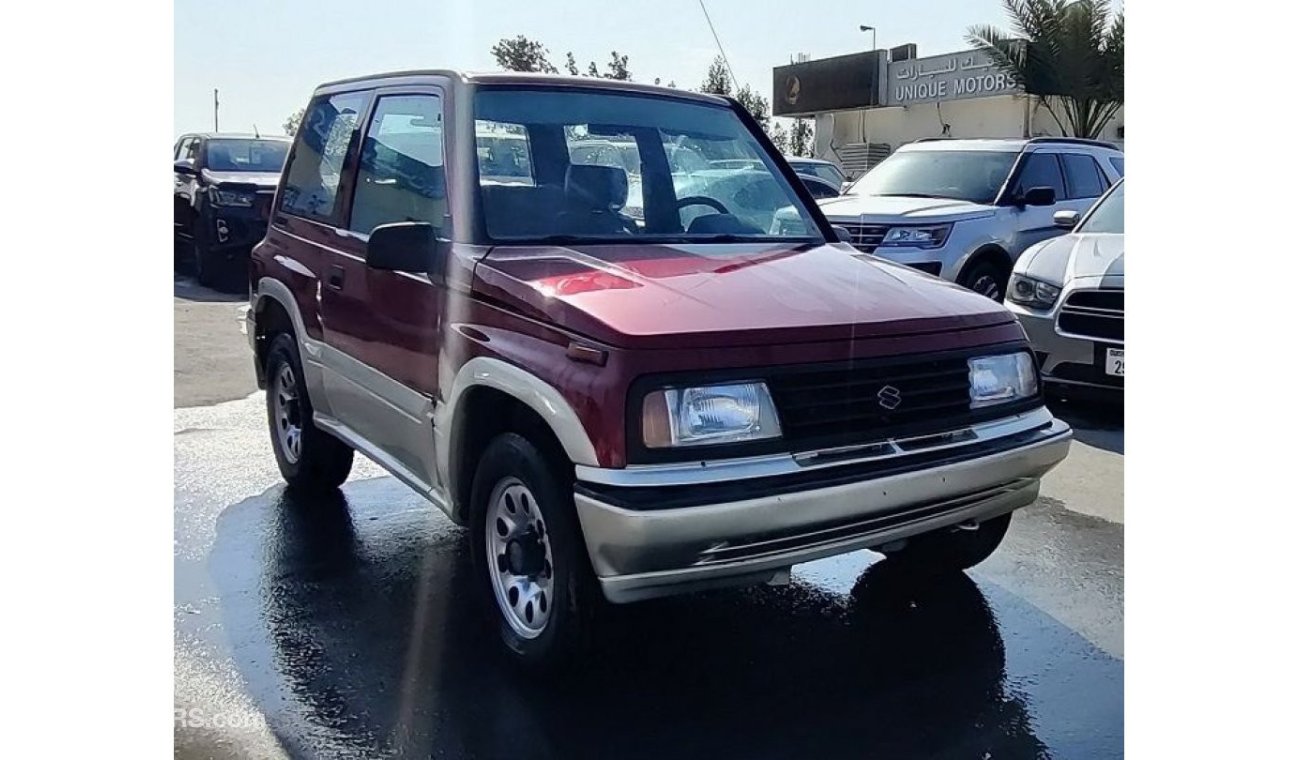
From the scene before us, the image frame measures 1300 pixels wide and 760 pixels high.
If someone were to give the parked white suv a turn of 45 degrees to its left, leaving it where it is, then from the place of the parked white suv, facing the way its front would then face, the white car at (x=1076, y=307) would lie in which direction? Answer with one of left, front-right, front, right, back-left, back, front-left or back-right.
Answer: front

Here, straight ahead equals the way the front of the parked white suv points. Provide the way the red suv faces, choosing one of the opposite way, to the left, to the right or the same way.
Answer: to the left

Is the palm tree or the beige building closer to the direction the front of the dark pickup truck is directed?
the palm tree

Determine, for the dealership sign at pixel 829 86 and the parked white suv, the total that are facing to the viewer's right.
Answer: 0

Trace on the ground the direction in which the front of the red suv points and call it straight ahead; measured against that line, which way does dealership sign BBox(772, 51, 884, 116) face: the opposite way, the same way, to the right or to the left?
to the right

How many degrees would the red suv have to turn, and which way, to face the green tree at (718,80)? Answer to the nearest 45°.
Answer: approximately 135° to its left

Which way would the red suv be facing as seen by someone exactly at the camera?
facing the viewer and to the right of the viewer

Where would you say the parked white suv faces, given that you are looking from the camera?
facing the viewer and to the left of the viewer

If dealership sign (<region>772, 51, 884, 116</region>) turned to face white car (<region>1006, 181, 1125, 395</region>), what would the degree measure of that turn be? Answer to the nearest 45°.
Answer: approximately 45° to its left
